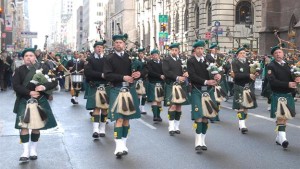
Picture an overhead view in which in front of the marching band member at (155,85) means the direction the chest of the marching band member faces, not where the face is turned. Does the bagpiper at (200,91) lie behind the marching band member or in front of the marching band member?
in front

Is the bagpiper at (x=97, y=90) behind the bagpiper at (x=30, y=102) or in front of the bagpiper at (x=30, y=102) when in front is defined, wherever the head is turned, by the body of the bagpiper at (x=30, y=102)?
behind

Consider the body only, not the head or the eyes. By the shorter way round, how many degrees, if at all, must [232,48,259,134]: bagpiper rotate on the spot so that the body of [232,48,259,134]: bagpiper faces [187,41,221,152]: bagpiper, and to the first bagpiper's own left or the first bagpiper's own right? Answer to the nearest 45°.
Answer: approximately 45° to the first bagpiper's own right

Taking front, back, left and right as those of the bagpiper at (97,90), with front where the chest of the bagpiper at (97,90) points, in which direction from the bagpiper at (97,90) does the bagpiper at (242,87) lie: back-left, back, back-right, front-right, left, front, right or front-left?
front-left

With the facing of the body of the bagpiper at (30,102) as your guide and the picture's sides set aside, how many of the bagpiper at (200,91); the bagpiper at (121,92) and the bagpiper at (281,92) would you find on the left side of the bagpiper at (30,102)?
3

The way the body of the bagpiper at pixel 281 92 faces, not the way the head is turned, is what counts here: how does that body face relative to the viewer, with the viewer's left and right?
facing the viewer and to the right of the viewer

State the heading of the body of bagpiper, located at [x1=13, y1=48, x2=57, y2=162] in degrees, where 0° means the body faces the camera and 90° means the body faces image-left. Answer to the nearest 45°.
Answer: approximately 0°

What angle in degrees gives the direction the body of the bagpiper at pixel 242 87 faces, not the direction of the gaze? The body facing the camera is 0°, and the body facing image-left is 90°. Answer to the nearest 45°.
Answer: approximately 315°

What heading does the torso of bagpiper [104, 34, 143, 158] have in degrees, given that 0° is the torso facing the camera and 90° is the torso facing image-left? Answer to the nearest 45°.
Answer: approximately 0°

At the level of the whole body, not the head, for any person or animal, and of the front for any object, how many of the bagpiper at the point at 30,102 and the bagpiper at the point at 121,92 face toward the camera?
2

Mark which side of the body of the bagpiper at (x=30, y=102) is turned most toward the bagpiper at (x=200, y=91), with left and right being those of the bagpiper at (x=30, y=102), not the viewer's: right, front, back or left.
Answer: left
